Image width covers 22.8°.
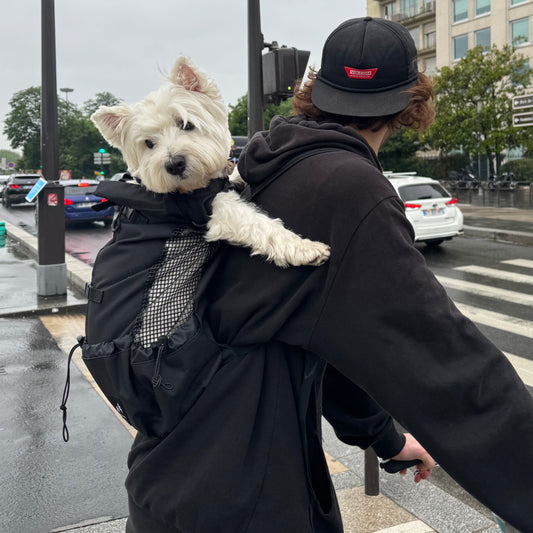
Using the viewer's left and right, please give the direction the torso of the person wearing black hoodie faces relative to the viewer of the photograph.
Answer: facing away from the viewer and to the right of the viewer

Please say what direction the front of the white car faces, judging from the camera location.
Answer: facing away from the viewer and to the left of the viewer

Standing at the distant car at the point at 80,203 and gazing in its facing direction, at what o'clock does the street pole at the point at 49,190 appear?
The street pole is roughly at 6 o'clock from the distant car.
